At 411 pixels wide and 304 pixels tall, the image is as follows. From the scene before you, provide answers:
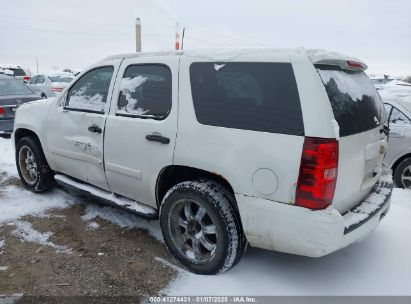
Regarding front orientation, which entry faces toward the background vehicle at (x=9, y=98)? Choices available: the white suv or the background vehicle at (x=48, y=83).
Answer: the white suv

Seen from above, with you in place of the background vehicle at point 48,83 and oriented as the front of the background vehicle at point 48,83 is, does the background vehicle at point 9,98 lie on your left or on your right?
on your left

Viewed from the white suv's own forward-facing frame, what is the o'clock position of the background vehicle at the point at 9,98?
The background vehicle is roughly at 12 o'clock from the white suv.

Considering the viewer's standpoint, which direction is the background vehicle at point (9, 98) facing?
facing away from the viewer and to the left of the viewer

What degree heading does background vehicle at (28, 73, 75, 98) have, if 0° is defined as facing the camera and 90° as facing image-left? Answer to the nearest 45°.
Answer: approximately 135°

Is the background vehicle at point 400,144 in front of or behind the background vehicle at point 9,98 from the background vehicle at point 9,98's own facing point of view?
behind

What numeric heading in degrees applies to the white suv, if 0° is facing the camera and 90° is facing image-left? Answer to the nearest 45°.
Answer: approximately 135°
